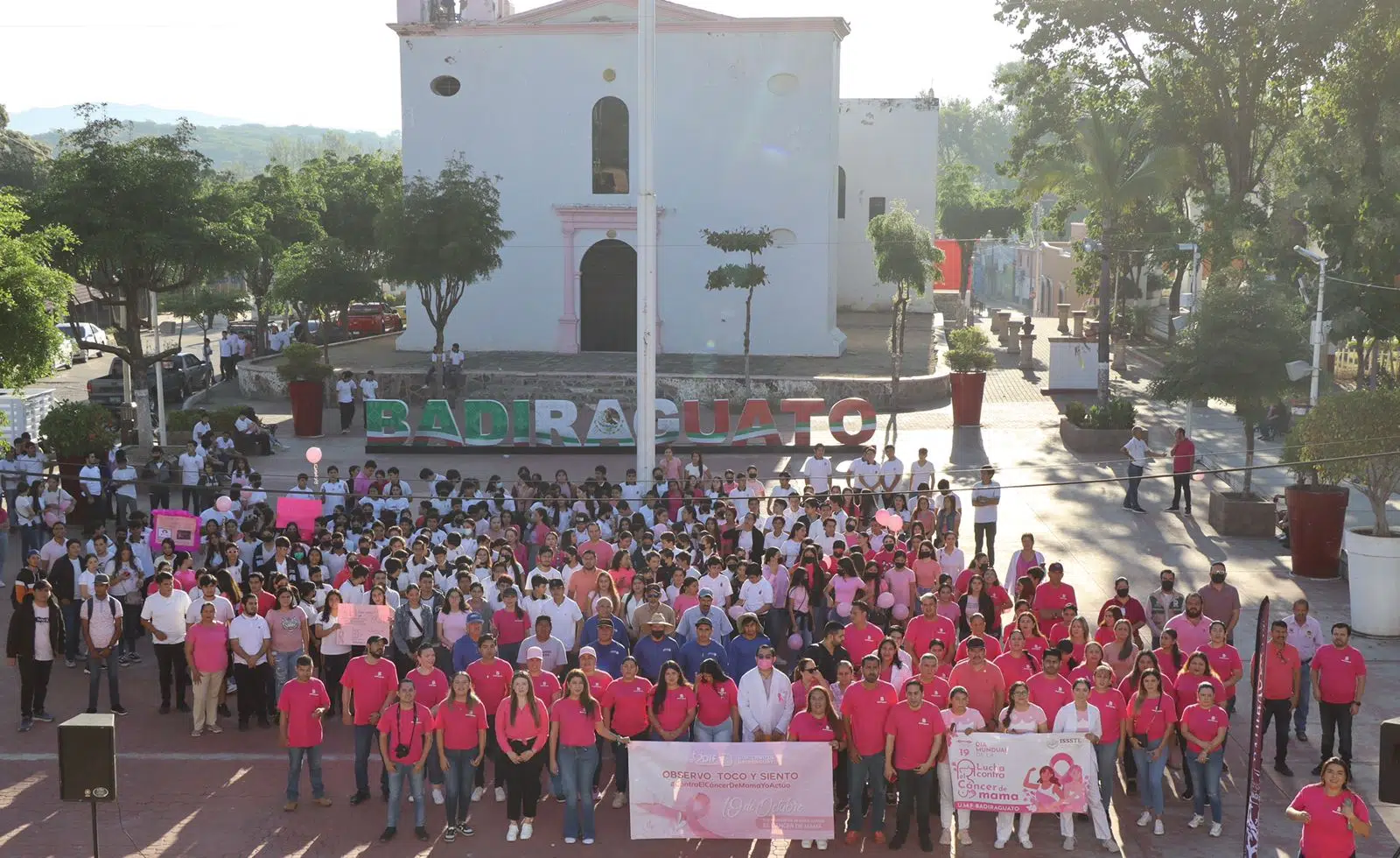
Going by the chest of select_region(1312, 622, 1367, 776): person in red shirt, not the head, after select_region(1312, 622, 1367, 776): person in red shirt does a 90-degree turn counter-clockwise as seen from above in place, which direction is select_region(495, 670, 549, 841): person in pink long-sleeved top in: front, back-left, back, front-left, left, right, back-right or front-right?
back-right

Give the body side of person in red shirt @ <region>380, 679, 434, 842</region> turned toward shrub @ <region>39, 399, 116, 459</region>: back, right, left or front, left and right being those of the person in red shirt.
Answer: back

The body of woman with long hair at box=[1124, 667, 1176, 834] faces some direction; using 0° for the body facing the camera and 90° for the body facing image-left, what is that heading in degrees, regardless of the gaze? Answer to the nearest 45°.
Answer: approximately 0°

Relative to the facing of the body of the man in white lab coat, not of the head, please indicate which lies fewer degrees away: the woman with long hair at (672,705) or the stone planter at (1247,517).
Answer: the woman with long hair

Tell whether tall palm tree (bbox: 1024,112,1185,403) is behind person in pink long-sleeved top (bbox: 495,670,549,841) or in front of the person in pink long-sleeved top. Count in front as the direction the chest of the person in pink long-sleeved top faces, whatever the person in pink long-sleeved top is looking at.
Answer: behind

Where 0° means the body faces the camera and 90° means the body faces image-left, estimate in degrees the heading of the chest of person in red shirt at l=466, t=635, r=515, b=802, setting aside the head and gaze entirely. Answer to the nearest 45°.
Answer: approximately 0°

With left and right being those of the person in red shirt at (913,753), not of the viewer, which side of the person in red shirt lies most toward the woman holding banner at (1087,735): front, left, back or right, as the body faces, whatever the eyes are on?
left

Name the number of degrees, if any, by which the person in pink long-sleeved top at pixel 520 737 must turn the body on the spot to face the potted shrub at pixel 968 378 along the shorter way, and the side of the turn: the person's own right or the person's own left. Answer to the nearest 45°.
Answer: approximately 135° to the person's own left
